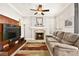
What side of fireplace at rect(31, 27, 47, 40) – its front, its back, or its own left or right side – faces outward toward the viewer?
front

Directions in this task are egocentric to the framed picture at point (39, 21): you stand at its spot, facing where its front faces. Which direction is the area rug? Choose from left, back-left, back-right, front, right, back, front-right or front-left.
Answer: front

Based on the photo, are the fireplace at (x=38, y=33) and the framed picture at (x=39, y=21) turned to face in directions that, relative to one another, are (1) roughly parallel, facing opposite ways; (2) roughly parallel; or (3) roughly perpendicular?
roughly parallel

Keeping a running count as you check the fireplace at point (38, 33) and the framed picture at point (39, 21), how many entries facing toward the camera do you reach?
2

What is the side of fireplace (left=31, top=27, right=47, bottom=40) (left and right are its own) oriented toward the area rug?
front

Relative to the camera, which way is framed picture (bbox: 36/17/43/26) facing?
toward the camera
